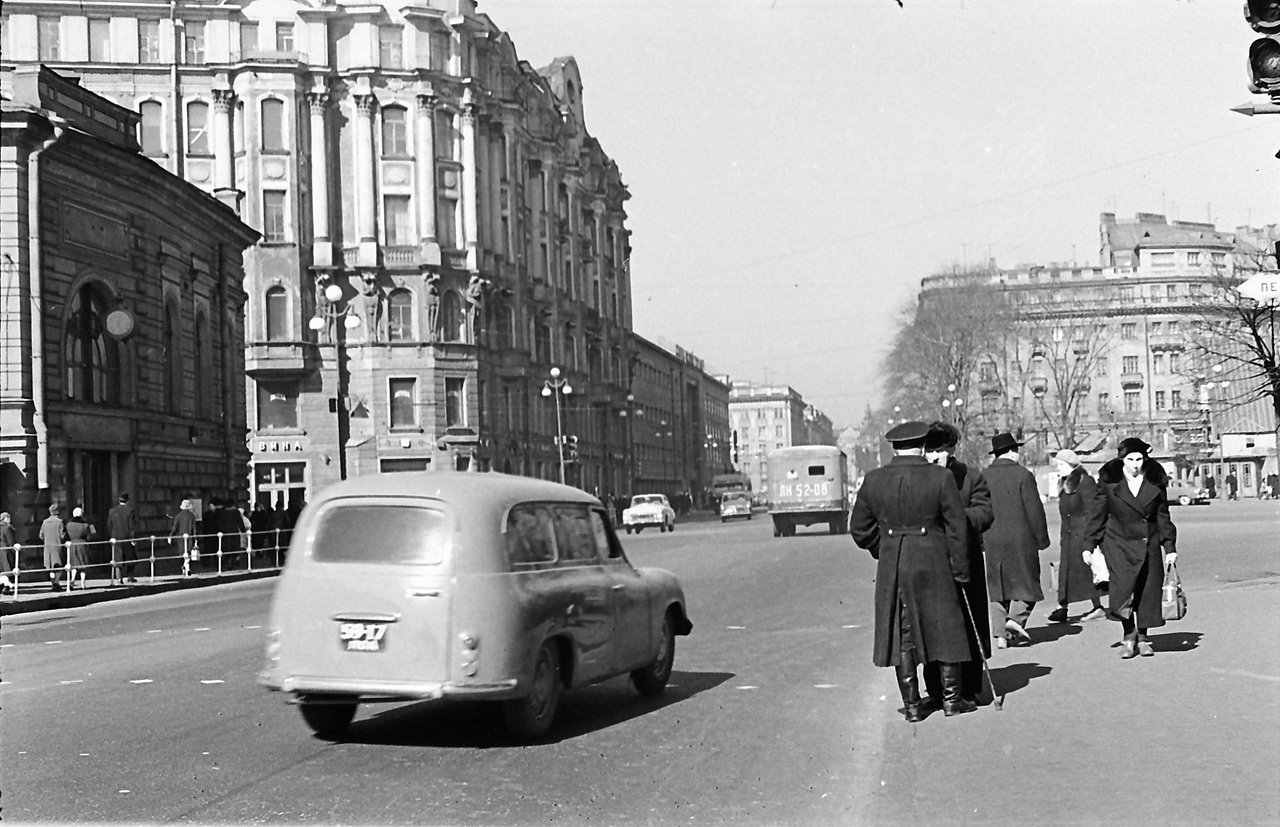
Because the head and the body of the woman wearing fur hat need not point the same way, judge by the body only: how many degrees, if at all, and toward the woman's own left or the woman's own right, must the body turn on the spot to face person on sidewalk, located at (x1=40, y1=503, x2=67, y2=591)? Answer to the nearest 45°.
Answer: approximately 135° to the woman's own right

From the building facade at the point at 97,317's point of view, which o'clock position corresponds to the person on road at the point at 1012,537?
The person on road is roughly at 1 o'clock from the building facade.

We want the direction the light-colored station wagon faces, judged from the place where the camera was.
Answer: facing away from the viewer and to the right of the viewer

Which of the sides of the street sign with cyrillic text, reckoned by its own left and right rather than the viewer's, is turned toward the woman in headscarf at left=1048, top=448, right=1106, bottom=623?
back

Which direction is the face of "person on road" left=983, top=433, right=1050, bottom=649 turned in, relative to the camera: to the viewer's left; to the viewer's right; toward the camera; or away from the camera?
away from the camera
